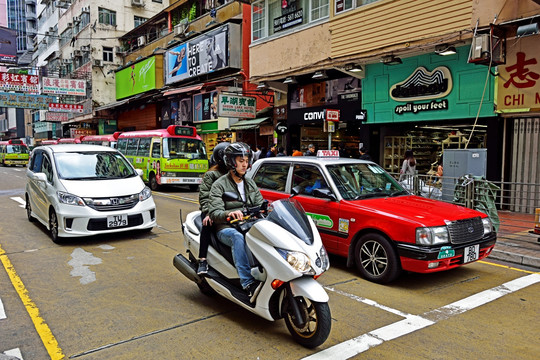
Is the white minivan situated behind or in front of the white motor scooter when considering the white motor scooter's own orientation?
behind

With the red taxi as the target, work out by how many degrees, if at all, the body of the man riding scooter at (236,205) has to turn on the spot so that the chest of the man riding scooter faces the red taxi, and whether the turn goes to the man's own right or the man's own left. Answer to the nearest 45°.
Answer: approximately 90° to the man's own left

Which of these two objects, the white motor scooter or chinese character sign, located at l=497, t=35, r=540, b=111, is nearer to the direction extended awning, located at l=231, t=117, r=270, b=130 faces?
the white motor scooter

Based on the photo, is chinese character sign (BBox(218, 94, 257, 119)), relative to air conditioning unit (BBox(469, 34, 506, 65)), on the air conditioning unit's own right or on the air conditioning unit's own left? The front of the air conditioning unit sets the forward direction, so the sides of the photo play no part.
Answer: on the air conditioning unit's own right

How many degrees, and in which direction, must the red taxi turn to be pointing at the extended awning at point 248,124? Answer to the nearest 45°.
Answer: approximately 180°

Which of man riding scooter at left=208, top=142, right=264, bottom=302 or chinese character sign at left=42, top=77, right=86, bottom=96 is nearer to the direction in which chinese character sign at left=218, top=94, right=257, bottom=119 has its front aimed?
the man riding scooter

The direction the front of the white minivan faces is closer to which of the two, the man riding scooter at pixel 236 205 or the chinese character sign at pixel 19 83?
the man riding scooter

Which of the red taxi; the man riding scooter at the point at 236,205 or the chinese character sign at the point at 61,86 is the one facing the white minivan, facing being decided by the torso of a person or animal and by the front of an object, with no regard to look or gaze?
the chinese character sign

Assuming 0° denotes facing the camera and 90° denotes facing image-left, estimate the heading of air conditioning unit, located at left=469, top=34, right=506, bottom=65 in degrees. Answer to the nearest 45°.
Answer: approximately 45°

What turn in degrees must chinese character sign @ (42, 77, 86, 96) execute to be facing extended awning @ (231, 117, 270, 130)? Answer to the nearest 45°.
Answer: approximately 45° to its left

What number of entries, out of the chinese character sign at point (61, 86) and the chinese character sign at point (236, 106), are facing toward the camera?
2

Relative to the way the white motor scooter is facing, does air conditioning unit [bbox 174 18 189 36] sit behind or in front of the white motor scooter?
behind

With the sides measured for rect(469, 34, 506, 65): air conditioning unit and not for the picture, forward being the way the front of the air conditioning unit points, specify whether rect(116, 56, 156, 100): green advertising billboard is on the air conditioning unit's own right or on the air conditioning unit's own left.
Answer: on the air conditioning unit's own right
